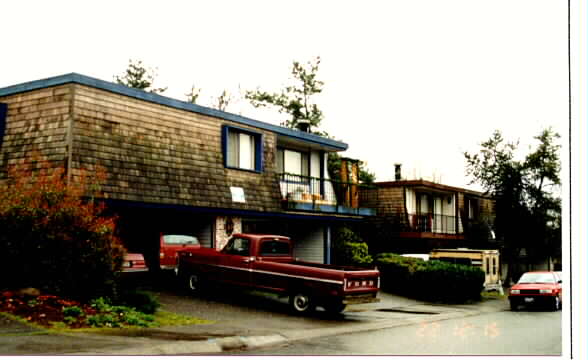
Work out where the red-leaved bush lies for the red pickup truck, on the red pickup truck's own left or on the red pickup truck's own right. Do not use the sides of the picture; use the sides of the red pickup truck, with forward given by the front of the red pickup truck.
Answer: on the red pickup truck's own left

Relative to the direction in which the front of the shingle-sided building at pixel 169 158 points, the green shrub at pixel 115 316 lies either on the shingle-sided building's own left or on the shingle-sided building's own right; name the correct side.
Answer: on the shingle-sided building's own right

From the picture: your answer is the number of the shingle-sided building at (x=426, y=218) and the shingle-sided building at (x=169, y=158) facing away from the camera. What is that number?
0

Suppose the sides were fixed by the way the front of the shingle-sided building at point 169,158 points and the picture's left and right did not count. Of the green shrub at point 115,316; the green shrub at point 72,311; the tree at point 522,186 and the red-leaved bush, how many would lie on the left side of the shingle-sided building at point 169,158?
1

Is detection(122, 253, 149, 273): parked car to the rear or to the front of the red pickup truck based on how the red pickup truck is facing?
to the front

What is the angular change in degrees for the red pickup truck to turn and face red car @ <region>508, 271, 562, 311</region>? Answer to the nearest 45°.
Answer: approximately 90° to its right

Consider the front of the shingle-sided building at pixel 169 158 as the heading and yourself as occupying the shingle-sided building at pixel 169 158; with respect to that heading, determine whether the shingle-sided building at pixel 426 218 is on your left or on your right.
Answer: on your left

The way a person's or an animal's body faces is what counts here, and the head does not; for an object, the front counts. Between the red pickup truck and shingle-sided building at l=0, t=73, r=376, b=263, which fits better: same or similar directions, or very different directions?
very different directions

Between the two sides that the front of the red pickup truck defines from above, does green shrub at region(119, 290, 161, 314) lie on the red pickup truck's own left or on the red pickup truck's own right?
on the red pickup truck's own left

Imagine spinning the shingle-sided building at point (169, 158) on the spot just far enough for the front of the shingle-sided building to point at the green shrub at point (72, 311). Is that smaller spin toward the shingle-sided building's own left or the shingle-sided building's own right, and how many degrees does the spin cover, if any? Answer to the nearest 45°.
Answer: approximately 45° to the shingle-sided building's own right

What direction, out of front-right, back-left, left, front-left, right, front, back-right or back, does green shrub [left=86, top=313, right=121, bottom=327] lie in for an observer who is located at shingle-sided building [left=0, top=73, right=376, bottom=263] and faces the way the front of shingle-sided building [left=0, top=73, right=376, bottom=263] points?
front-right

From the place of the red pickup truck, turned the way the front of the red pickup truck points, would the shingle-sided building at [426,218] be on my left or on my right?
on my right

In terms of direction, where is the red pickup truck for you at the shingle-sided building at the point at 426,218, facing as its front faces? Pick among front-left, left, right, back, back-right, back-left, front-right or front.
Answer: front-right
